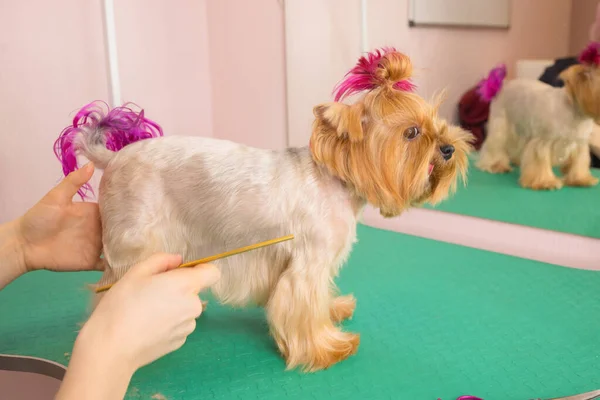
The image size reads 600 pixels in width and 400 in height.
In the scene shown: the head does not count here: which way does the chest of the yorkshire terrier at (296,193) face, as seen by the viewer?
to the viewer's right
